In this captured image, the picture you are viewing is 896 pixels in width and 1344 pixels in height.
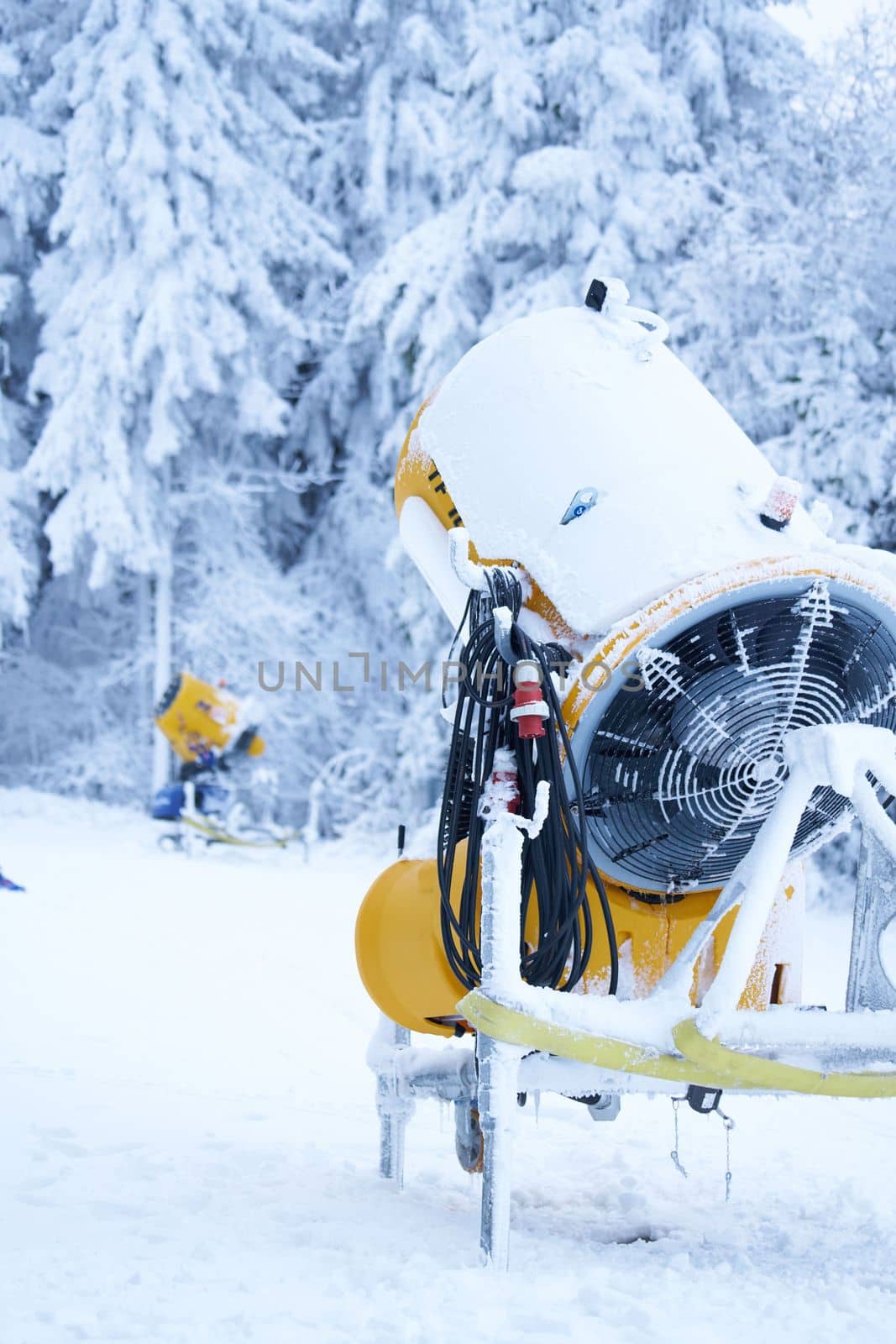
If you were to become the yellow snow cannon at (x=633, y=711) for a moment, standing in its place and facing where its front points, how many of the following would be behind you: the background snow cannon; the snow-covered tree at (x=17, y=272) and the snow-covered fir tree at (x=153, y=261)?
0

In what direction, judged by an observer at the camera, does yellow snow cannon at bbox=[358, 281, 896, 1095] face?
facing away from the viewer and to the left of the viewer

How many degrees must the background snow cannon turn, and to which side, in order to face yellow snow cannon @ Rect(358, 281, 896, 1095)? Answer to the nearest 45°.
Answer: approximately 90° to its left

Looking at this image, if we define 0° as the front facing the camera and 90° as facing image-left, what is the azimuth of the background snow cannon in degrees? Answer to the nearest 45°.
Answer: approximately 90°

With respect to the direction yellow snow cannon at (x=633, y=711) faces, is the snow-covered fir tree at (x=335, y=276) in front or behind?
in front

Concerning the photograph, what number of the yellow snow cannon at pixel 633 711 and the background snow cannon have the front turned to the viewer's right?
0
